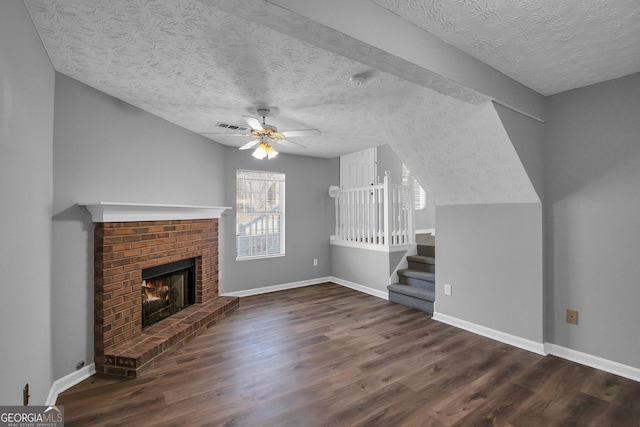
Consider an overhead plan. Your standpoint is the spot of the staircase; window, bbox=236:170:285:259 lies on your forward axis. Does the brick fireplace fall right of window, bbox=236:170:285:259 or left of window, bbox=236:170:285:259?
left

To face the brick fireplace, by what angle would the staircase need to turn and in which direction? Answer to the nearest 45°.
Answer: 0° — it already faces it

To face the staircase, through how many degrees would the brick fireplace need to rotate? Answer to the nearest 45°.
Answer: approximately 45° to its left

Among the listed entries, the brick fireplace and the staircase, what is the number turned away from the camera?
0

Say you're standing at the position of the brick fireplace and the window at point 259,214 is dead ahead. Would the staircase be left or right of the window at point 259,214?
right

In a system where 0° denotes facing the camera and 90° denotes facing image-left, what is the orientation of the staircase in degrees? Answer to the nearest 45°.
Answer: approximately 45°

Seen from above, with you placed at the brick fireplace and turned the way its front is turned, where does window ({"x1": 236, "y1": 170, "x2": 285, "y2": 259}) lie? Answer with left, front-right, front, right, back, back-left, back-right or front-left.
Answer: left

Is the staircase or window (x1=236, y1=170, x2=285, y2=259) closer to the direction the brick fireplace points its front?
the staircase

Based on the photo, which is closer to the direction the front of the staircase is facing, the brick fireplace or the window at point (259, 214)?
the brick fireplace
